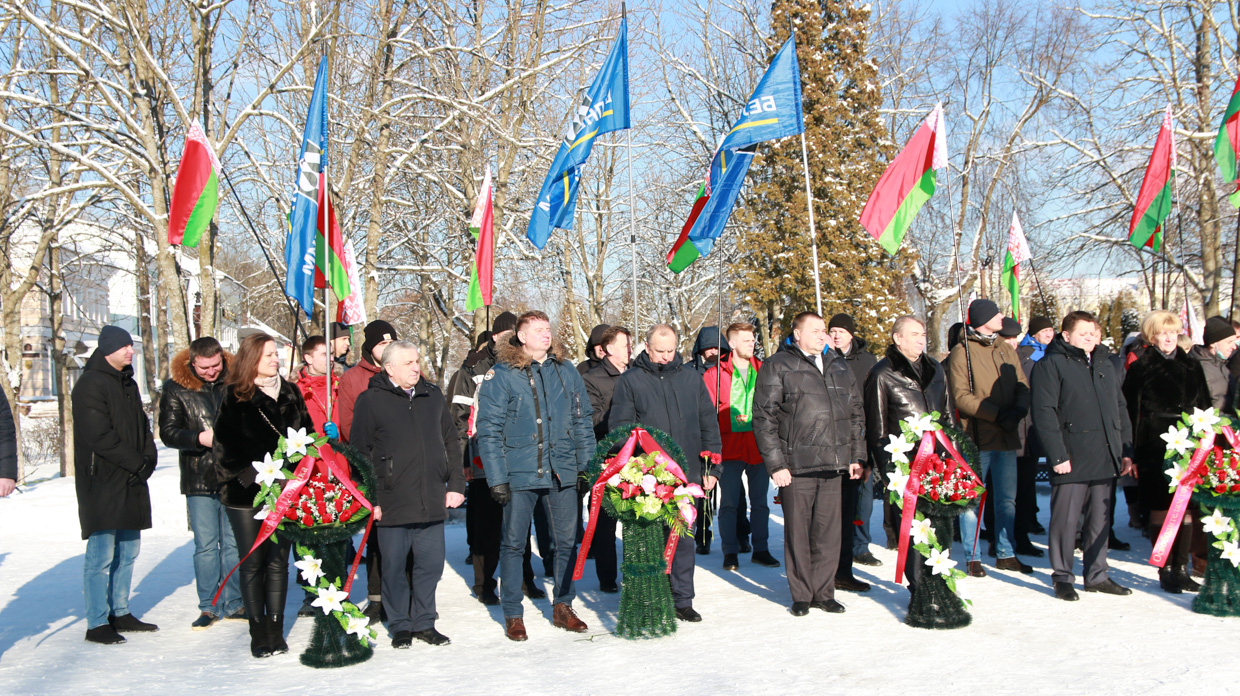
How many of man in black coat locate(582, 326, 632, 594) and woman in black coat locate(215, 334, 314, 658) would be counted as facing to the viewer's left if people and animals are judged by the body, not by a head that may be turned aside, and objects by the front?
0

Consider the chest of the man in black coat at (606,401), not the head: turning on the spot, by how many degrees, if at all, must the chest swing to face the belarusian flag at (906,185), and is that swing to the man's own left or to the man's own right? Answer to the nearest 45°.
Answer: approximately 90° to the man's own left

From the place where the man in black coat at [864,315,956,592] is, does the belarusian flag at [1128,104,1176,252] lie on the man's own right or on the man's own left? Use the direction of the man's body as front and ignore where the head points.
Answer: on the man's own left

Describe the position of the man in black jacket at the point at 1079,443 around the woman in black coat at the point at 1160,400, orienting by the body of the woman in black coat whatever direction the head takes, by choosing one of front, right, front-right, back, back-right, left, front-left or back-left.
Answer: right

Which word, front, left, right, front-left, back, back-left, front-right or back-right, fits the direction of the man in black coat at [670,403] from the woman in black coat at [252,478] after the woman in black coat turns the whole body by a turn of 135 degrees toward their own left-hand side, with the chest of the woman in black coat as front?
right

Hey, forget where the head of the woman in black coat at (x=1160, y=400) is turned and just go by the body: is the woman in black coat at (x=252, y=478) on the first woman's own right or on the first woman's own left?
on the first woman's own right

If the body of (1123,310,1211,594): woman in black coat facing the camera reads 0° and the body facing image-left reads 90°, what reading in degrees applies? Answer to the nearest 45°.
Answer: approximately 315°

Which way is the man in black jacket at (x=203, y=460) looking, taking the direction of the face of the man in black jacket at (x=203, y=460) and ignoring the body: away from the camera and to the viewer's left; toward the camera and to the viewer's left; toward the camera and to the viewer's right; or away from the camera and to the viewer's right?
toward the camera and to the viewer's right

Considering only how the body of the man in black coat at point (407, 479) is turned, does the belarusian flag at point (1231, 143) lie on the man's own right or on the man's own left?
on the man's own left

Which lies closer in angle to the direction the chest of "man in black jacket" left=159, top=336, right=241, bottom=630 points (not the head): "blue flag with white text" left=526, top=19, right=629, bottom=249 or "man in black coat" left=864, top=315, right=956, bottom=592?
the man in black coat

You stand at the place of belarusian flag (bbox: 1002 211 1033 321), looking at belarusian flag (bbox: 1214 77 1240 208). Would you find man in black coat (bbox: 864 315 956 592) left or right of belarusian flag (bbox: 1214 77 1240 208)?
right

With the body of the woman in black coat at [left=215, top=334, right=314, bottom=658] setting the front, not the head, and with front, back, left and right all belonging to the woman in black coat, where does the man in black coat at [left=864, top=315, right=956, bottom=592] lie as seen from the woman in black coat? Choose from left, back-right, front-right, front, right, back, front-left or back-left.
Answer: front-left

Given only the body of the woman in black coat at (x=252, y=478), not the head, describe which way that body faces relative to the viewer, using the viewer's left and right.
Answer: facing the viewer and to the right of the viewer
